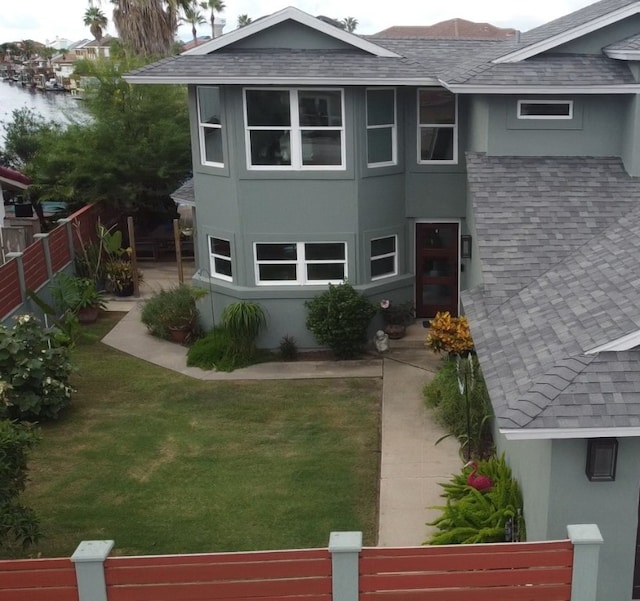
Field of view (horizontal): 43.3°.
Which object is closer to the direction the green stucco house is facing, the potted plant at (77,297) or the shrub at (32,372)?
the shrub

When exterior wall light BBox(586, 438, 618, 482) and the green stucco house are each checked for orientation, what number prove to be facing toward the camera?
2

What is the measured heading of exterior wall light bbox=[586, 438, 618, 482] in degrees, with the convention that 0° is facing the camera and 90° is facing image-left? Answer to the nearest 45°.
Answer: approximately 0°

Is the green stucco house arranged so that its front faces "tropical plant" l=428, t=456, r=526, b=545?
yes

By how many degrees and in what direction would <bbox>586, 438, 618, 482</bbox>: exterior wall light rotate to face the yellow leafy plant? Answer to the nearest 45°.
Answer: approximately 135° to its right

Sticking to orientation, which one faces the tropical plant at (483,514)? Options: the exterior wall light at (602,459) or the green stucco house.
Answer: the green stucco house

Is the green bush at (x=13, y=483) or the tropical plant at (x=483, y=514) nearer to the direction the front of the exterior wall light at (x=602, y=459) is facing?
the green bush

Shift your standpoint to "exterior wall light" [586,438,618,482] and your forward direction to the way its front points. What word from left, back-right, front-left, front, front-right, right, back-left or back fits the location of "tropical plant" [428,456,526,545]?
back-right

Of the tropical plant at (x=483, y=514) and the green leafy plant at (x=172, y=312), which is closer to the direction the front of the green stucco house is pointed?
the tropical plant

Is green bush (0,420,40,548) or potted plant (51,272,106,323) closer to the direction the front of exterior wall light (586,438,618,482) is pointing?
the green bush

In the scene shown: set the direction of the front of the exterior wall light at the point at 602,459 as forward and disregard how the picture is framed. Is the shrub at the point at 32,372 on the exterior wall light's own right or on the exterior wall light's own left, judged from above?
on the exterior wall light's own right

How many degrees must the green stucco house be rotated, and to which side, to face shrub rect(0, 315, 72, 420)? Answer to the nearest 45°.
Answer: approximately 90° to its right

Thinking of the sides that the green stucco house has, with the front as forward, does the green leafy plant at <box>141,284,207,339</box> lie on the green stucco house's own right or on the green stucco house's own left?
on the green stucco house's own right
